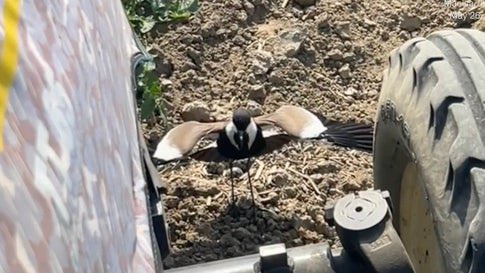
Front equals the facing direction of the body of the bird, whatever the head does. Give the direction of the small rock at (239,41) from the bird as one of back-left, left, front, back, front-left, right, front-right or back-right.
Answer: back

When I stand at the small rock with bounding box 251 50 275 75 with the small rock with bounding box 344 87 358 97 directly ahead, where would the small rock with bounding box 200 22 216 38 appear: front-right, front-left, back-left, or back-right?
back-left

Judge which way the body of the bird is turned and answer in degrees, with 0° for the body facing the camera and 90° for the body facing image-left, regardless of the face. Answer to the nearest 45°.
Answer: approximately 0°

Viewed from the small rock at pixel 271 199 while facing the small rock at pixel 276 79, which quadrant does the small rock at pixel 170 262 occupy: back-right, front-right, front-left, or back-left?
back-left

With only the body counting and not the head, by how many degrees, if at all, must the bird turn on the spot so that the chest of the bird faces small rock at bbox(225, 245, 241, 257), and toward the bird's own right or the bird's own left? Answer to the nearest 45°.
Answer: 0° — it already faces it

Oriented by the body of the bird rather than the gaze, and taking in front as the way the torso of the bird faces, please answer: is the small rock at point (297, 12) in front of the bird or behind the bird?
behind
